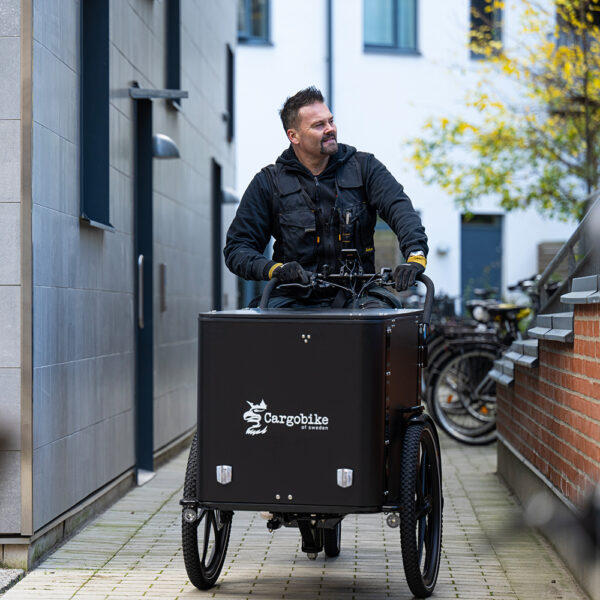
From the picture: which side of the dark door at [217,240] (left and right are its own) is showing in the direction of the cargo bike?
right

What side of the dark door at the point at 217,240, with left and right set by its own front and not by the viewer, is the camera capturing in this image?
right

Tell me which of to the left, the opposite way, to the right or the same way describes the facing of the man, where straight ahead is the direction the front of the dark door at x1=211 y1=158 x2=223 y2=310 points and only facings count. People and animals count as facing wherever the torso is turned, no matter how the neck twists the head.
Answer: to the right

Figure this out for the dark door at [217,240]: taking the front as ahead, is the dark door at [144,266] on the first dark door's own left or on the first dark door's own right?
on the first dark door's own right

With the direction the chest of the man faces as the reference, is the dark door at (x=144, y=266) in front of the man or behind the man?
behind

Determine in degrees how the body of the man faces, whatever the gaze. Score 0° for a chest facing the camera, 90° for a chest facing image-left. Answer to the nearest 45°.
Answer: approximately 0°
